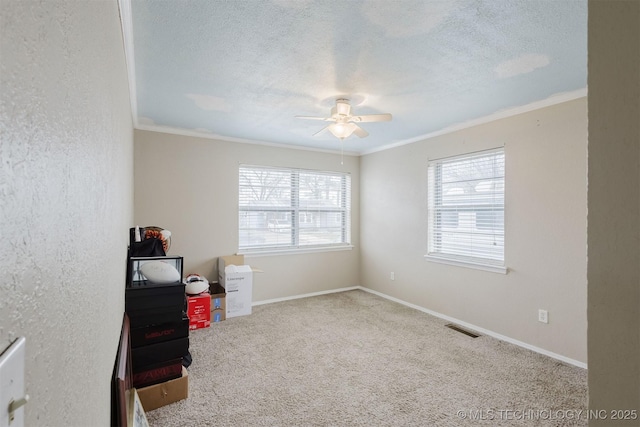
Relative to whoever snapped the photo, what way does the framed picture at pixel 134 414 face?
facing to the right of the viewer

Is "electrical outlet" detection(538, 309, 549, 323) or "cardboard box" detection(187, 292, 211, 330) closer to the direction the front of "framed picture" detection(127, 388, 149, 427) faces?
the electrical outlet

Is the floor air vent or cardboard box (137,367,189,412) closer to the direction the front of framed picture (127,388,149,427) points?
the floor air vent

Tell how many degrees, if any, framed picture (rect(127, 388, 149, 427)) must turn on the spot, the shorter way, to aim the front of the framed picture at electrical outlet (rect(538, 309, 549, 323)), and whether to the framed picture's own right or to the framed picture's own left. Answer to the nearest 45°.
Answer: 0° — it already faces it

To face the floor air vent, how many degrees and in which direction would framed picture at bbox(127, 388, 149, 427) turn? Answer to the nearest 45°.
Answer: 0° — it already faces it

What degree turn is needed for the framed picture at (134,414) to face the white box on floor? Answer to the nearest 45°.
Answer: approximately 45° to its left

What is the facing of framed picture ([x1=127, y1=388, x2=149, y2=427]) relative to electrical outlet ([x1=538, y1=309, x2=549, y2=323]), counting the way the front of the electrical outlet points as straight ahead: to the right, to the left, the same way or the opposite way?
the opposite way

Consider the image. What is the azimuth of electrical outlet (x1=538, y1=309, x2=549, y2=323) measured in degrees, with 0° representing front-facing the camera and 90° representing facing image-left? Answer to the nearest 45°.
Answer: approximately 45°

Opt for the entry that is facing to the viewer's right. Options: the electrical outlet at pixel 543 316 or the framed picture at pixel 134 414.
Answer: the framed picture

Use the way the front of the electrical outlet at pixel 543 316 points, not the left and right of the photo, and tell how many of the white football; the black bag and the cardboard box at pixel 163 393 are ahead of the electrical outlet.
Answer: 3

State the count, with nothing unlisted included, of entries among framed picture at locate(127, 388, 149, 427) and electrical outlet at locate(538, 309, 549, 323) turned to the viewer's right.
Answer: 1
